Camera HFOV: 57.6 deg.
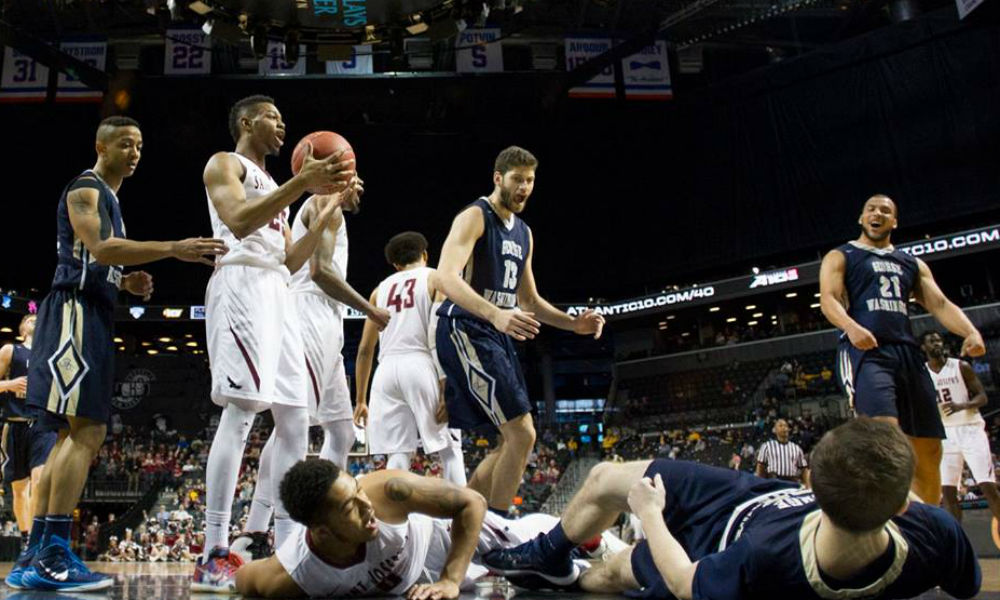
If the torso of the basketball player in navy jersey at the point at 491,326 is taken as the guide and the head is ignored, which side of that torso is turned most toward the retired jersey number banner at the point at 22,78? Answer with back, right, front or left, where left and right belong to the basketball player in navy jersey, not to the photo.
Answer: back

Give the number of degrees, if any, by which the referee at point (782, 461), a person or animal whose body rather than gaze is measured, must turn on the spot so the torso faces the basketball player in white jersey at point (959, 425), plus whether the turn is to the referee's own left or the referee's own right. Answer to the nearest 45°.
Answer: approximately 45° to the referee's own left

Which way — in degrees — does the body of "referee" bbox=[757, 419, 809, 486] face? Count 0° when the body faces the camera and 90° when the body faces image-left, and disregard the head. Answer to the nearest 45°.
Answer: approximately 0°

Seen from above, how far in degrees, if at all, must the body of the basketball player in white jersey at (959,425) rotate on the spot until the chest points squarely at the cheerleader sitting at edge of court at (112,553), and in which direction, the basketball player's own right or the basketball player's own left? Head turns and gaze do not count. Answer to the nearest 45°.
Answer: approximately 45° to the basketball player's own right

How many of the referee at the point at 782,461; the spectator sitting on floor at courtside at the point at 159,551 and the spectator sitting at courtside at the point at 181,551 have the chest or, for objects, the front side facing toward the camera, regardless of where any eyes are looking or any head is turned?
3

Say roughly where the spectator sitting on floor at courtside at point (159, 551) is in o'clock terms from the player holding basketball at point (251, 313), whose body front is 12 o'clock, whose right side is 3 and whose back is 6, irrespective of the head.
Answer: The spectator sitting on floor at courtside is roughly at 7 o'clock from the player holding basketball.

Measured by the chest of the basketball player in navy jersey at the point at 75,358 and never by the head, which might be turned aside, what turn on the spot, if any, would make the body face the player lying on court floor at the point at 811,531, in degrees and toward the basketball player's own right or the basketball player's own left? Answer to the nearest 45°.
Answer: approximately 45° to the basketball player's own right

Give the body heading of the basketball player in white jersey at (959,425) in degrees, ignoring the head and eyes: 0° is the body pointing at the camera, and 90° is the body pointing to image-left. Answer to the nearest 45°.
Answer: approximately 45°

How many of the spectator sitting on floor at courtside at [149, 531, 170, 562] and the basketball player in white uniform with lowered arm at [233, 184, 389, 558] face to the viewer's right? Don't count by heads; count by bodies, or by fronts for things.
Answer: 1

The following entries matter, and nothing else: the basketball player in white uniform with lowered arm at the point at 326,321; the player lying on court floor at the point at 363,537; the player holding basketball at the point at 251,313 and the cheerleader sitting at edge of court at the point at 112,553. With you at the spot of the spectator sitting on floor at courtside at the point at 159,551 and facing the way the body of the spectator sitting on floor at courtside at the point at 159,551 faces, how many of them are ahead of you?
3

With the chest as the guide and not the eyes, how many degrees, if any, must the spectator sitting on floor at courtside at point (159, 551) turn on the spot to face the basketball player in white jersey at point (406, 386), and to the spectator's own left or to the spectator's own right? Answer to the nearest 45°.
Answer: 0° — they already face them

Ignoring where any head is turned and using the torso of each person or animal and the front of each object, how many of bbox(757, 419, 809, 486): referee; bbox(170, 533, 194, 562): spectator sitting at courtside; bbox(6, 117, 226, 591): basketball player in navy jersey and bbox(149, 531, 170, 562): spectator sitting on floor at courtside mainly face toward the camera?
3

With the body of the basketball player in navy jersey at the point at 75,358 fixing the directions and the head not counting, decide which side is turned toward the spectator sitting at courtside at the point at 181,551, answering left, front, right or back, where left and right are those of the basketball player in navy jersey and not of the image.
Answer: left

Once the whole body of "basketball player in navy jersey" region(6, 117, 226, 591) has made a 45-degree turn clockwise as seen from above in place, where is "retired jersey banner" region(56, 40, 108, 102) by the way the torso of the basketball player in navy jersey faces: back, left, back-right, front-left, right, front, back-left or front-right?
back-left

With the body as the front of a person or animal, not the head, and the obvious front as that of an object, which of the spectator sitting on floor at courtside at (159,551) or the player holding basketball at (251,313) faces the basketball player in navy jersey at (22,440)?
the spectator sitting on floor at courtside

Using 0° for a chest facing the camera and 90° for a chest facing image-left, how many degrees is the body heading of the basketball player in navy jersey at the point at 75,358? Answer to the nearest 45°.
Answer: approximately 270°
